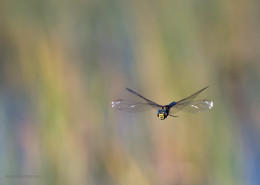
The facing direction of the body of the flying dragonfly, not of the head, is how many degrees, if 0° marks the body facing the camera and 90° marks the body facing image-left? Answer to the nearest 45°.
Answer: approximately 0°
